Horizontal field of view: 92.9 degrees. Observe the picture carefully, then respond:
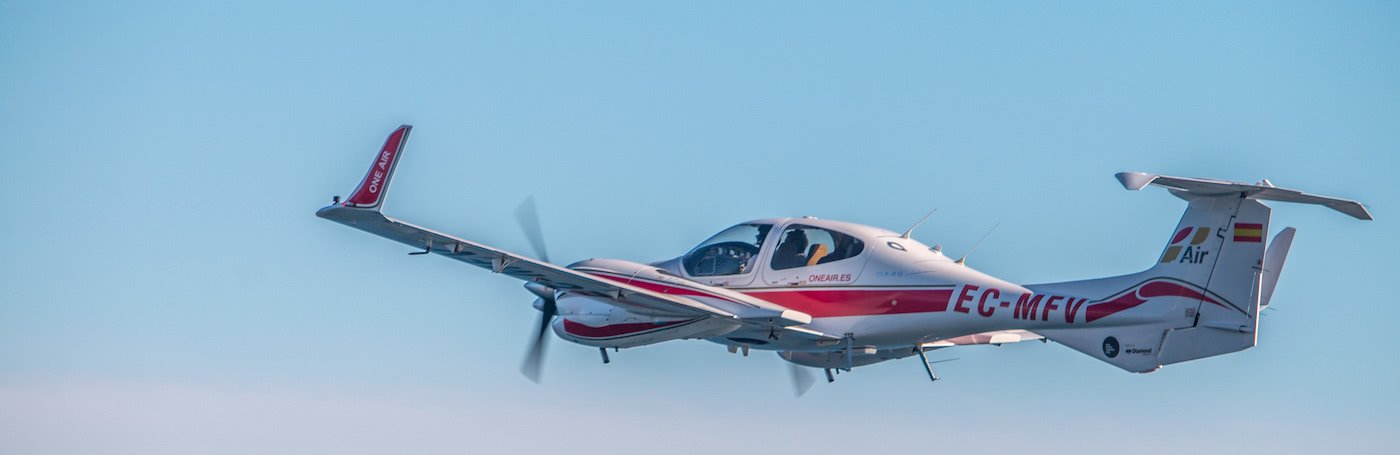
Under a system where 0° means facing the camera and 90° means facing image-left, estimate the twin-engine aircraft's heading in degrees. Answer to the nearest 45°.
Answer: approximately 135°
